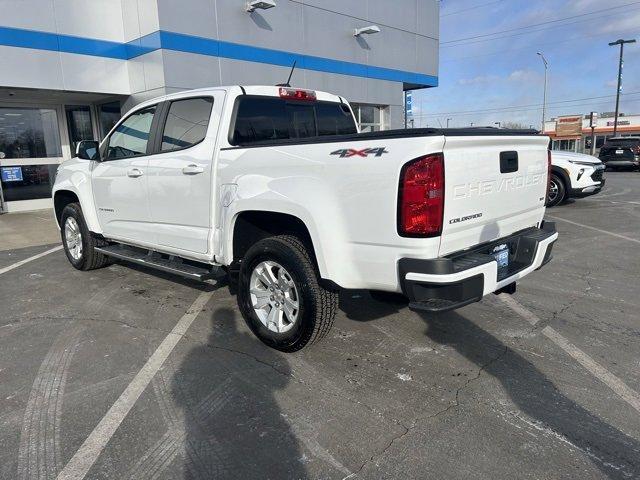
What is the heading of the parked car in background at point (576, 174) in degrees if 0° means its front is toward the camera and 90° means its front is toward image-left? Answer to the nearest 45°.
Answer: approximately 315°

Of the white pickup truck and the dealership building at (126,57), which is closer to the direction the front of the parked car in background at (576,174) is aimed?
the white pickup truck

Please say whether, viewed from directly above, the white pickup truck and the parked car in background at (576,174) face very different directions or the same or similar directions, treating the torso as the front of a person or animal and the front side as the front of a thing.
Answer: very different directions

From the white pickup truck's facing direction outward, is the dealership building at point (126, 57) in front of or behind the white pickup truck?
in front

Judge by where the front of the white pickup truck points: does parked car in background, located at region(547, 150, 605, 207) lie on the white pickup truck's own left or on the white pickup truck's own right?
on the white pickup truck's own right

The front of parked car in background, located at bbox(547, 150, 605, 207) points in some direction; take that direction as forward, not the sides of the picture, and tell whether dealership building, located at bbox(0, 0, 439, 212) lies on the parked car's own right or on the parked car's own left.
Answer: on the parked car's own right

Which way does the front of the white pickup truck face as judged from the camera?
facing away from the viewer and to the left of the viewer

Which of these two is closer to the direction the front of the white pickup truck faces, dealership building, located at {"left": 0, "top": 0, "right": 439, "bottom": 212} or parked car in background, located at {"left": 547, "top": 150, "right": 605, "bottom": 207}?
the dealership building

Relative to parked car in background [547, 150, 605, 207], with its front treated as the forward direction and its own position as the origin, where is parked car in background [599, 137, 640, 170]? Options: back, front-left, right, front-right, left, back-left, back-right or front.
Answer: back-left

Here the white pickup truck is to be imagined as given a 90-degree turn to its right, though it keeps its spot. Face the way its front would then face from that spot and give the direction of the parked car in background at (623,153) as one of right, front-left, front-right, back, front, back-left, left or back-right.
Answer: front

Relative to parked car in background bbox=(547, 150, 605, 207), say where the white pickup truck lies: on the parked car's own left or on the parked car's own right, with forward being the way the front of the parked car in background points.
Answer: on the parked car's own right
